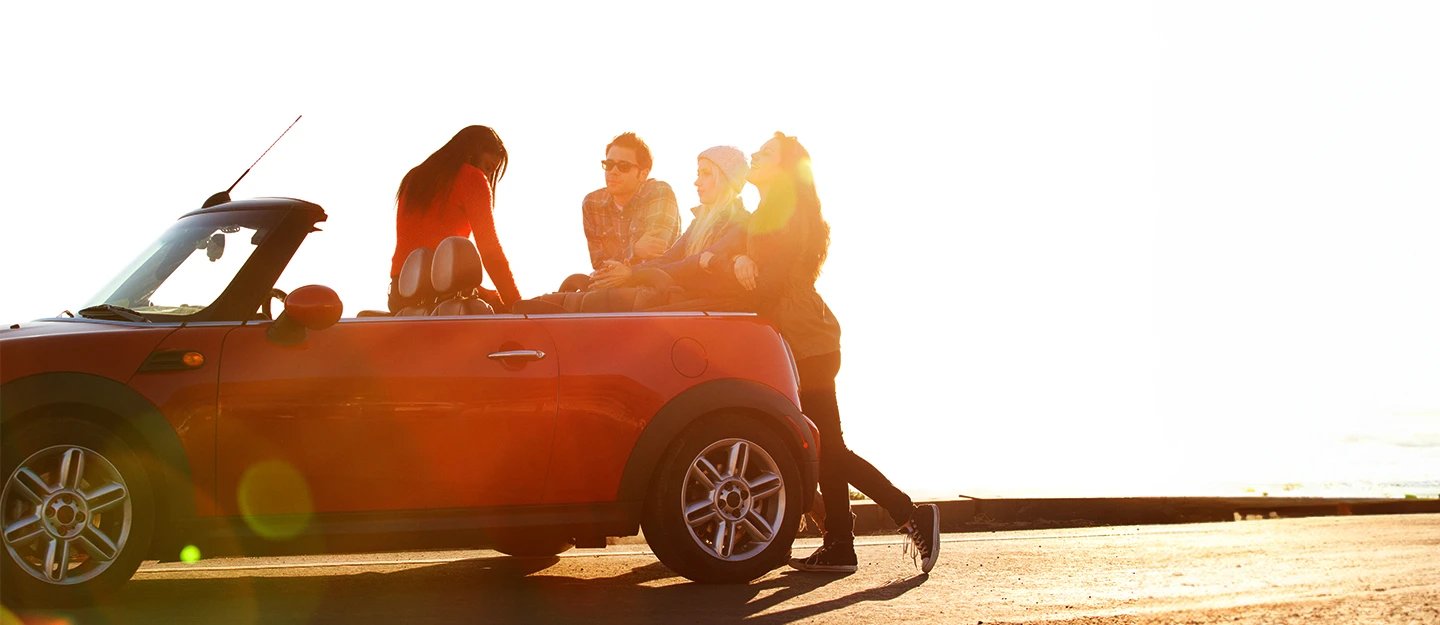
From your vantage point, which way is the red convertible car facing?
to the viewer's left

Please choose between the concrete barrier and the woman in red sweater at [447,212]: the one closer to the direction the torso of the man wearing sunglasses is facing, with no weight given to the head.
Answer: the woman in red sweater

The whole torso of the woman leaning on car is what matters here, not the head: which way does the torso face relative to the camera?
to the viewer's left

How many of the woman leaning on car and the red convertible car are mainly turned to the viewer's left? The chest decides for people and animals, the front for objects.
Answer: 2

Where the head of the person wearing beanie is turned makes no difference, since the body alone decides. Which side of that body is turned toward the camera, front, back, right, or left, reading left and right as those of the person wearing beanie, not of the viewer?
left

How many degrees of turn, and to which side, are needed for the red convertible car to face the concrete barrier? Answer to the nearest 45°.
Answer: approximately 135° to its right

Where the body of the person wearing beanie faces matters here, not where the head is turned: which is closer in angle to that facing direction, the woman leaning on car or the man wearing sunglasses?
the man wearing sunglasses

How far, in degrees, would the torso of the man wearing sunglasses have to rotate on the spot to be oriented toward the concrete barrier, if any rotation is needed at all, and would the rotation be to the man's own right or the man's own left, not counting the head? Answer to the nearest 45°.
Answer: approximately 180°

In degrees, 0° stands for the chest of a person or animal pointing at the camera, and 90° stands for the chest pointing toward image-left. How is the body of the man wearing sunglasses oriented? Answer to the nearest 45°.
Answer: approximately 45°

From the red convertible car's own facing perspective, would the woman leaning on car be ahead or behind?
behind

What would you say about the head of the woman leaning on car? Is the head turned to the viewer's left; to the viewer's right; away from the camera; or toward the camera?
to the viewer's left
